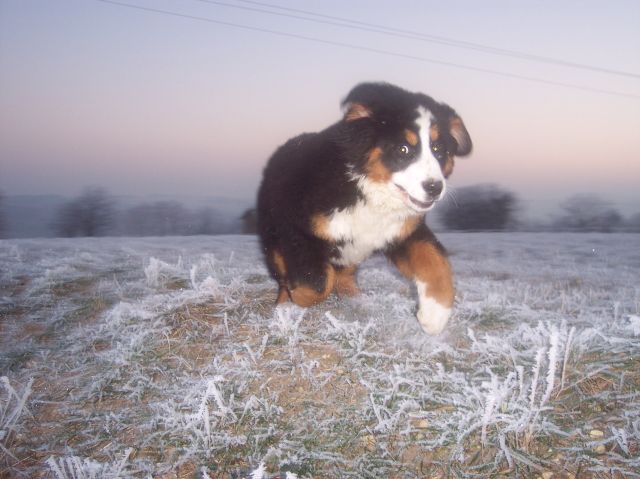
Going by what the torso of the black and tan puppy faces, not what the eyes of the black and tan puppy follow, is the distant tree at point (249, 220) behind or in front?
behind

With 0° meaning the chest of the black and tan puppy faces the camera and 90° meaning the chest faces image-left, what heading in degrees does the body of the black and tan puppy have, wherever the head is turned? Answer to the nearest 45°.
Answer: approximately 315°
